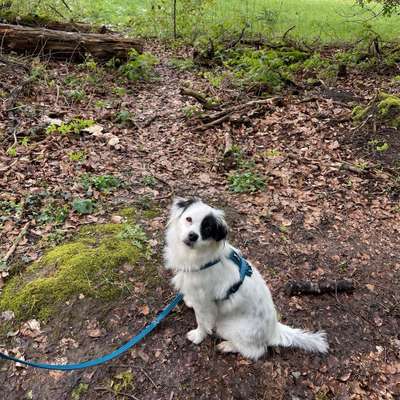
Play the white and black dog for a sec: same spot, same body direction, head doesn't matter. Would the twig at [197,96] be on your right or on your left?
on your right

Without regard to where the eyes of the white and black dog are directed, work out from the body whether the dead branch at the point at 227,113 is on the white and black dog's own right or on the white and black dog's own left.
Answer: on the white and black dog's own right

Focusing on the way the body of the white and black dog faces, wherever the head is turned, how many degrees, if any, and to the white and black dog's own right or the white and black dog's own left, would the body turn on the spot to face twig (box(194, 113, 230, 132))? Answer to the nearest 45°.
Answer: approximately 90° to the white and black dog's own right

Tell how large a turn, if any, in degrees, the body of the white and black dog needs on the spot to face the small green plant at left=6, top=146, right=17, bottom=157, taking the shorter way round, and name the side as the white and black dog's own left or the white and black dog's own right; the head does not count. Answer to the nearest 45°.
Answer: approximately 45° to the white and black dog's own right

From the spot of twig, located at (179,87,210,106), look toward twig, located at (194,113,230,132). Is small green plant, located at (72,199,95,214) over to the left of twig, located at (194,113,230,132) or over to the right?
right

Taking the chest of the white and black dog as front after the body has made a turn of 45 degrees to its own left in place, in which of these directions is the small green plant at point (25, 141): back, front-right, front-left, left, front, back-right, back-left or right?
right

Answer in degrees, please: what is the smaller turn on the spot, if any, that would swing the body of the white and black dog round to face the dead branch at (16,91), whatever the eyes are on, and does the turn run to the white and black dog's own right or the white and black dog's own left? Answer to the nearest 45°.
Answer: approximately 45° to the white and black dog's own right

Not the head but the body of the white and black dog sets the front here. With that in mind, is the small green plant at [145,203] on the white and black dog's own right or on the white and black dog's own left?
on the white and black dog's own right

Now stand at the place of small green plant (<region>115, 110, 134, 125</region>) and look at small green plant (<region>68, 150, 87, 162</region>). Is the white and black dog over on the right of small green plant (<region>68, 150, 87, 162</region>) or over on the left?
left

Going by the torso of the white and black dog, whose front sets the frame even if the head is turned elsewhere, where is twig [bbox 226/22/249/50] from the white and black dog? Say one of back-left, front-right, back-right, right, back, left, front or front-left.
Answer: right

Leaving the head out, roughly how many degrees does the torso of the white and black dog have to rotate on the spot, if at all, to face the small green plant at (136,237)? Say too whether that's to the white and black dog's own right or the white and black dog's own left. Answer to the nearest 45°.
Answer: approximately 45° to the white and black dog's own right

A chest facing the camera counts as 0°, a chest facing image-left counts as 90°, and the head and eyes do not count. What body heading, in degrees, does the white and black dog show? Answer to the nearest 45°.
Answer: approximately 90°
